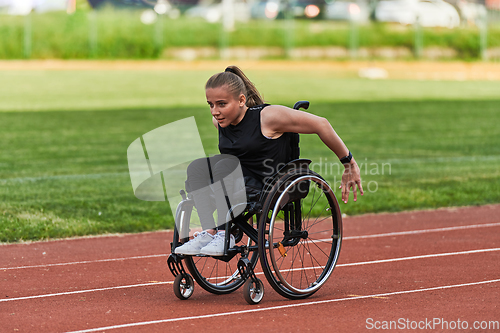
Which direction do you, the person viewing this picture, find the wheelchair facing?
facing the viewer and to the left of the viewer

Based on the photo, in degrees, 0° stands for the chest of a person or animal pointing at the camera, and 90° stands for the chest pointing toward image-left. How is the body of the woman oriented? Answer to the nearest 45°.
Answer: approximately 45°

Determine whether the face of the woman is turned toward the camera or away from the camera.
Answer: toward the camera
